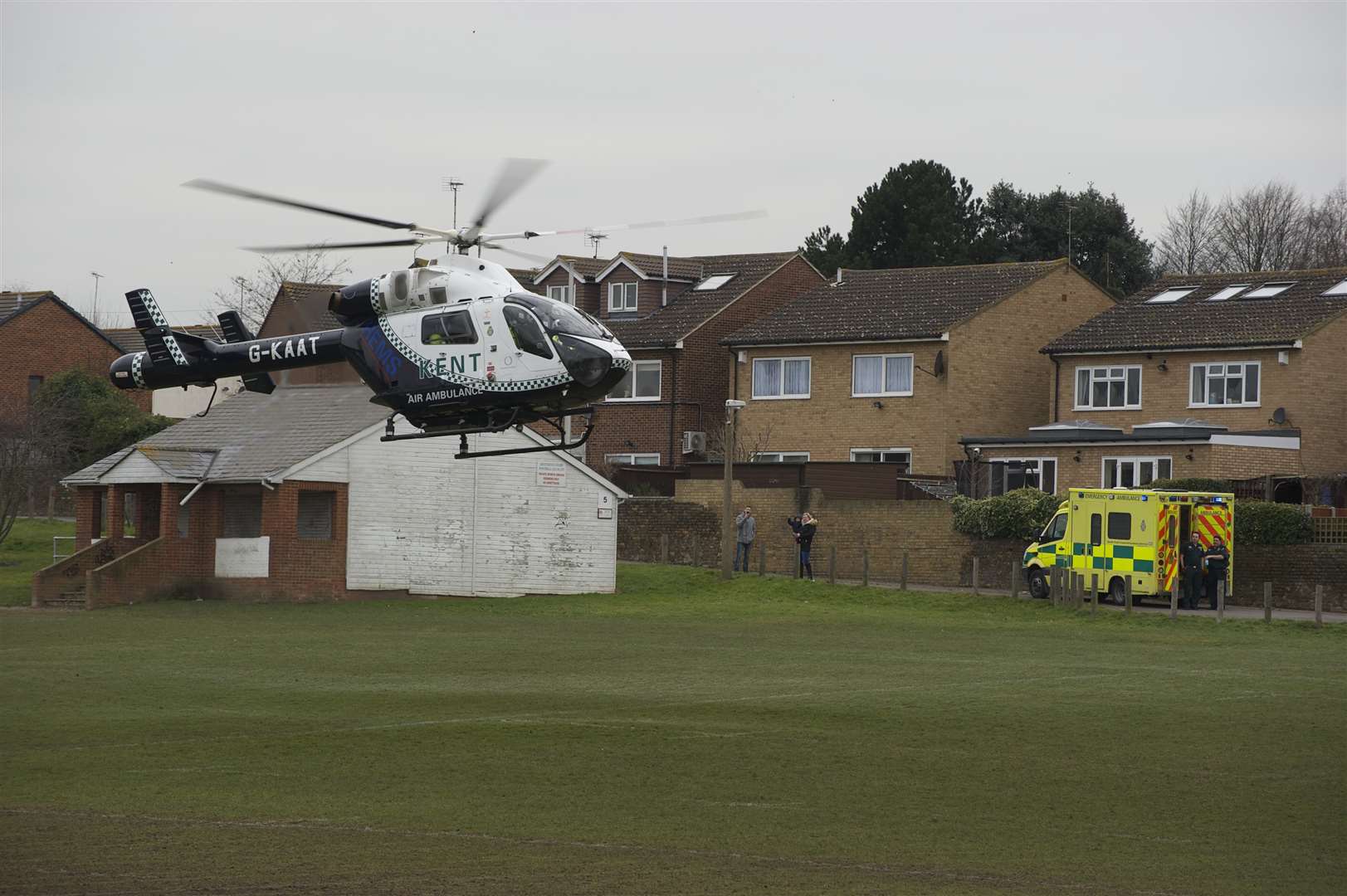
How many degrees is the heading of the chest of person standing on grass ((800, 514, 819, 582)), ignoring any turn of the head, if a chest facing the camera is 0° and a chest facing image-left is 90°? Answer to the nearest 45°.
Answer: approximately 45°

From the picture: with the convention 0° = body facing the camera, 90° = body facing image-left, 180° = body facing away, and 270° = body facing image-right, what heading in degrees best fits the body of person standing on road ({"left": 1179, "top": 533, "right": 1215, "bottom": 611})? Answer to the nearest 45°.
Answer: approximately 0°

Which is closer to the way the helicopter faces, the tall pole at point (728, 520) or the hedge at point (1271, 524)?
the hedge

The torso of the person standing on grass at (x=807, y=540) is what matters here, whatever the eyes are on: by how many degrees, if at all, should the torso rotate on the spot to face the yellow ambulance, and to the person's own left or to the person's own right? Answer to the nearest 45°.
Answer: approximately 90° to the person's own left

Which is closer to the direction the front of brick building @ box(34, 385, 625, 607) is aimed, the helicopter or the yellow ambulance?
the helicopter

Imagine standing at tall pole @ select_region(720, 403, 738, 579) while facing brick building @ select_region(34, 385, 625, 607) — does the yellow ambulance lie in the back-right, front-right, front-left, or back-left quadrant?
back-left

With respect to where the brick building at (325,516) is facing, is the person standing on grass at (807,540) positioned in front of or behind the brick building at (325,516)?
behind

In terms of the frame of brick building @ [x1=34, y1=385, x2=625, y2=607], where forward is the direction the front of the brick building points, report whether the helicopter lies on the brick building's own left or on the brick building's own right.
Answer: on the brick building's own left

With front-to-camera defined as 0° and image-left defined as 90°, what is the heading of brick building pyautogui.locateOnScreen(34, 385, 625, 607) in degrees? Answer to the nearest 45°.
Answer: approximately 45°
